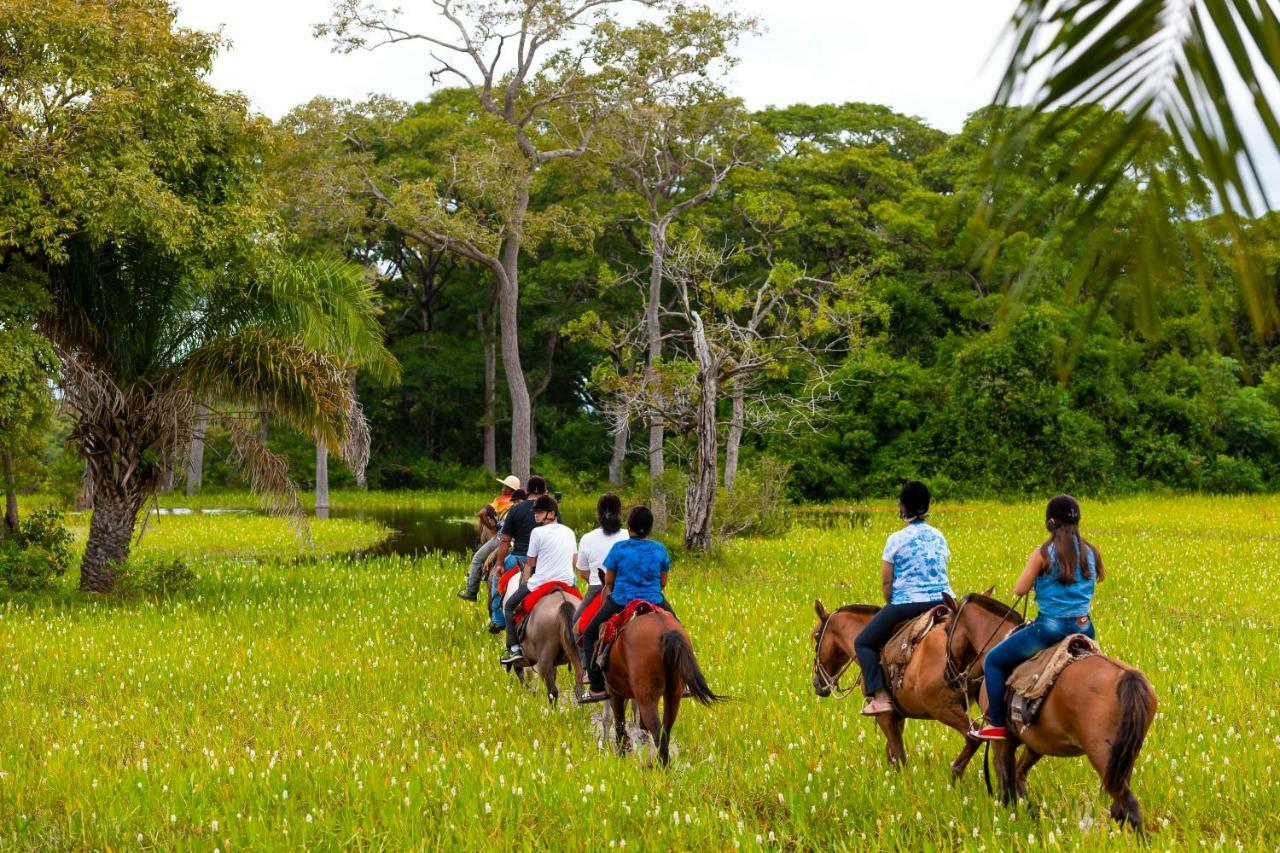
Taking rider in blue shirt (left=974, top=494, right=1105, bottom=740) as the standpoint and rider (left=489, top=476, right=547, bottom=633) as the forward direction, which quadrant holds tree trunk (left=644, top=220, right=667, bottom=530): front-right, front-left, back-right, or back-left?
front-right

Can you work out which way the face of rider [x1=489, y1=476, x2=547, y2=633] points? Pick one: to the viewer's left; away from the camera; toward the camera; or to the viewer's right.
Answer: away from the camera

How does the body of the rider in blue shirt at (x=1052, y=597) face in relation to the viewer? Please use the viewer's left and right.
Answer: facing away from the viewer and to the left of the viewer

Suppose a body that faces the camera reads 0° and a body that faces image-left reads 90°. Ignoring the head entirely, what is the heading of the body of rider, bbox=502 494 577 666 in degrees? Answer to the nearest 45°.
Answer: approximately 135°

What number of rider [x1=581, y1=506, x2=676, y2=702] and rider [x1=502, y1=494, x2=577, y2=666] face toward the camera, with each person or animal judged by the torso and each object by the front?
0

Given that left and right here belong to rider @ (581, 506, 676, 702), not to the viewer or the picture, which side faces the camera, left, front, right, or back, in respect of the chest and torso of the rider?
back

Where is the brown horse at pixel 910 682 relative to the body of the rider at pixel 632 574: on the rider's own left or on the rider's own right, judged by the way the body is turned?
on the rider's own right

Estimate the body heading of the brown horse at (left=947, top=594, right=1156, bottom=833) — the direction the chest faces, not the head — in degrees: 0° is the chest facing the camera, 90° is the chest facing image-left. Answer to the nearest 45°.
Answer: approximately 135°

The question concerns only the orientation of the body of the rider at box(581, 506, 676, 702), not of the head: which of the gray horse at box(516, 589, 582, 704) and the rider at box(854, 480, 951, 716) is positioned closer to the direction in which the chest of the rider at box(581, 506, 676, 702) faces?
the gray horse

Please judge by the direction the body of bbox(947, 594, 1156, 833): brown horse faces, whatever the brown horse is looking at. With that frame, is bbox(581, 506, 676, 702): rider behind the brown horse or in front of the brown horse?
in front

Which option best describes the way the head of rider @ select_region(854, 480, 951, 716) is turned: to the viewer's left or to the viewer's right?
to the viewer's left

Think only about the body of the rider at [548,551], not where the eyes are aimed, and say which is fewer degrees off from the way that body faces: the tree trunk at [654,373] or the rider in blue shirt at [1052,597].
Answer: the tree trunk

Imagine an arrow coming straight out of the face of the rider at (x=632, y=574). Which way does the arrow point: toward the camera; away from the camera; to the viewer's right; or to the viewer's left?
away from the camera

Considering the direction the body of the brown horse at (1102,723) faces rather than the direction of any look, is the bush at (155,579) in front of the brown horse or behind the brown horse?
in front

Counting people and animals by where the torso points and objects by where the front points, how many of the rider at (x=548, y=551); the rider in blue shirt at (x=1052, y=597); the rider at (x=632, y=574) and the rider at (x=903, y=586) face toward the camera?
0

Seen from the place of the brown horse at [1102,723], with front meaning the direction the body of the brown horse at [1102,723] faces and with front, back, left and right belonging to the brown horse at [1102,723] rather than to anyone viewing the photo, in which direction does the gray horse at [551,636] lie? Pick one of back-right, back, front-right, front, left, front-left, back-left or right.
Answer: front
